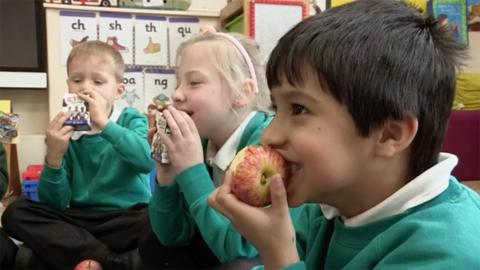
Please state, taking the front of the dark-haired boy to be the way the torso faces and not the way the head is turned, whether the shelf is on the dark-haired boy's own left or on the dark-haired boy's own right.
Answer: on the dark-haired boy's own right

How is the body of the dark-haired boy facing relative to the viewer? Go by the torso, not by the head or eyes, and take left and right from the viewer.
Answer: facing to the left of the viewer

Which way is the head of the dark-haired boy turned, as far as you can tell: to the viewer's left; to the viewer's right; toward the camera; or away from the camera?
to the viewer's left
